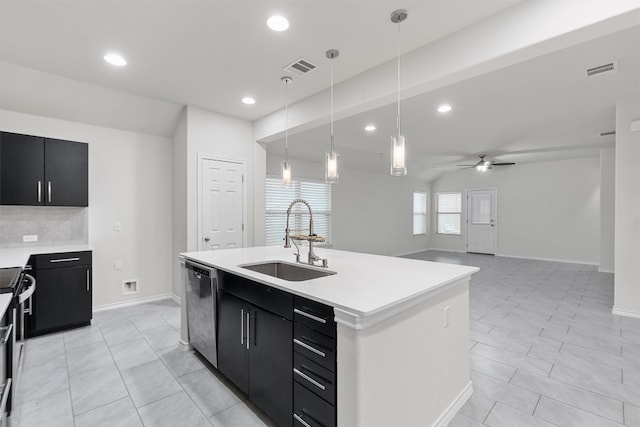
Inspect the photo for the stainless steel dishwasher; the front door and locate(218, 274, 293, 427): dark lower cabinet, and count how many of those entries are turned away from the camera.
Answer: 0

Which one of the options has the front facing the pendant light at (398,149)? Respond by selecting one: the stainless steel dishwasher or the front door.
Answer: the front door

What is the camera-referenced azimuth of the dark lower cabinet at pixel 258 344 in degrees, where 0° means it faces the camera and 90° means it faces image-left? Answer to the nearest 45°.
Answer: approximately 45°

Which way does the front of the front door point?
toward the camera

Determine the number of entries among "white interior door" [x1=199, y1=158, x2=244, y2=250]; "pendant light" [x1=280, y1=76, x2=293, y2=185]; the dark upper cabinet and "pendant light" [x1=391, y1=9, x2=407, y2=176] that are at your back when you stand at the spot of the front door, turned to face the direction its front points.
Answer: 0

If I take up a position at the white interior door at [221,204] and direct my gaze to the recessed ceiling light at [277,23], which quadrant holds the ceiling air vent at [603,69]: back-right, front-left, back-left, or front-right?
front-left

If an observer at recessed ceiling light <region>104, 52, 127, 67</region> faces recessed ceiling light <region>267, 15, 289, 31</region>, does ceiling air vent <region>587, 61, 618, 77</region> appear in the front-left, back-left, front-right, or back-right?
front-left

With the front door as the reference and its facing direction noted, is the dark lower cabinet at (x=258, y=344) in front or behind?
in front

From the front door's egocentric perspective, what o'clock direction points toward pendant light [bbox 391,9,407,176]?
The pendant light is roughly at 12 o'clock from the front door.

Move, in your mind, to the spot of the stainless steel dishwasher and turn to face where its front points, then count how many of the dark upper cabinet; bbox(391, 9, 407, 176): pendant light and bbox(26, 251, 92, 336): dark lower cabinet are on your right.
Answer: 2

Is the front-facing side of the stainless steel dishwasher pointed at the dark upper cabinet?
no

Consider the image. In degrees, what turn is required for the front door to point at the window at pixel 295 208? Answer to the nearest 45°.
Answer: approximately 45° to its right

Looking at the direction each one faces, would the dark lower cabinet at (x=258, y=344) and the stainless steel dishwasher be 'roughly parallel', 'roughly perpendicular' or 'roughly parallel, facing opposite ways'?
roughly parallel

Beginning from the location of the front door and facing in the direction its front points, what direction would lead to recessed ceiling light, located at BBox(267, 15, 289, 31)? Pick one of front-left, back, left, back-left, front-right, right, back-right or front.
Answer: front

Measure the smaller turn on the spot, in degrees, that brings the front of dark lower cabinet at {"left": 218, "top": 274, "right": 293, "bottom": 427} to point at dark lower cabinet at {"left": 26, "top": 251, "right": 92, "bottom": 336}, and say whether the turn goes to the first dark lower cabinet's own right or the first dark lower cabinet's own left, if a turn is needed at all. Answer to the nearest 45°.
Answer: approximately 90° to the first dark lower cabinet's own right
